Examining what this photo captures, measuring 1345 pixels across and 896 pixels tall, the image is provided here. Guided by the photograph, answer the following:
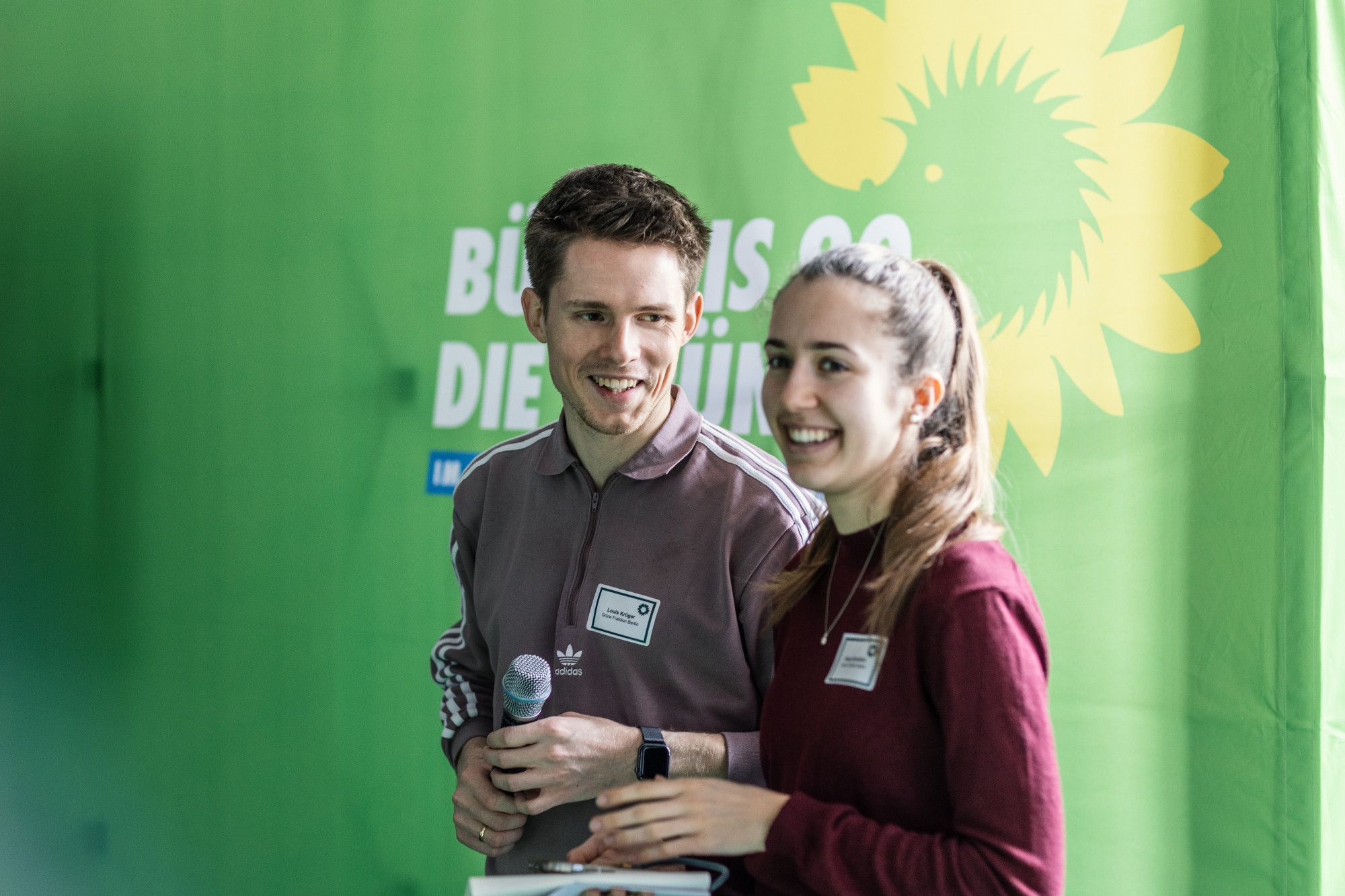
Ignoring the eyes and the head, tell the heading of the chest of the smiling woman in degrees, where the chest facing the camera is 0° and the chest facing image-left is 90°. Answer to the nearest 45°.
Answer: approximately 45°

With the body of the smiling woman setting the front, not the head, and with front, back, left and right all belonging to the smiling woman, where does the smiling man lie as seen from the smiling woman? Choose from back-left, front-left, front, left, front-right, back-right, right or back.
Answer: right

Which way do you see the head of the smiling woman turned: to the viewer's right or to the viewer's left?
to the viewer's left
